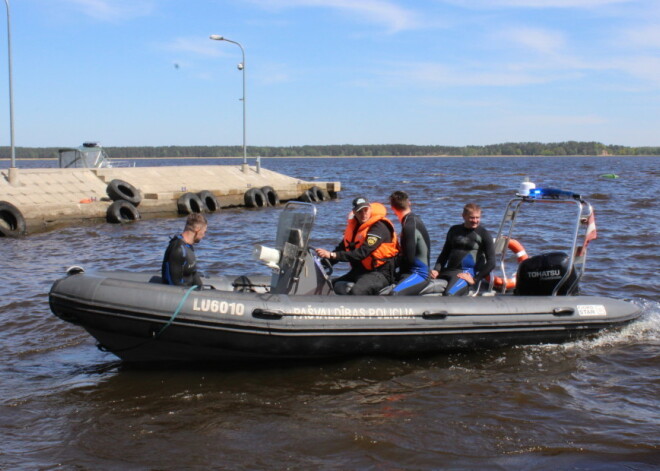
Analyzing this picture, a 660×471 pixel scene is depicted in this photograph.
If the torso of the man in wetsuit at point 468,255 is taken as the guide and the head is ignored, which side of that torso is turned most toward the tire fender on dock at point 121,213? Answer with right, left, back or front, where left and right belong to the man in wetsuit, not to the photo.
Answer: right

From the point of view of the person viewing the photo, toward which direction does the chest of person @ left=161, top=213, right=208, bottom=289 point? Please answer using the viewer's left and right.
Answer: facing to the right of the viewer

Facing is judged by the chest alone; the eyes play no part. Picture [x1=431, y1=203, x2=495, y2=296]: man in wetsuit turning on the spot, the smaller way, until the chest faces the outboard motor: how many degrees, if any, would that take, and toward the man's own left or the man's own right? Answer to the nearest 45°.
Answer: approximately 135° to the man's own left

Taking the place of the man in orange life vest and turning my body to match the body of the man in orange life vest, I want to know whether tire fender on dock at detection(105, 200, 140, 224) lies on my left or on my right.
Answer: on my right

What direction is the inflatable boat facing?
to the viewer's left

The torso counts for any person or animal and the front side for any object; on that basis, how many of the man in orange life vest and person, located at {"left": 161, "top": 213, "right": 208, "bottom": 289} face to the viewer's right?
1

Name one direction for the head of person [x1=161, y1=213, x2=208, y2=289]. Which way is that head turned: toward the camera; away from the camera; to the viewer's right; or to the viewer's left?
to the viewer's right

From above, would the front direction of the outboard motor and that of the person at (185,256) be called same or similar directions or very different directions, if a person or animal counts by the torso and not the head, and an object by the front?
very different directions

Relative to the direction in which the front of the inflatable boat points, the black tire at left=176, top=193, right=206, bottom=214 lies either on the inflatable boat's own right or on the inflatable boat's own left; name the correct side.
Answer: on the inflatable boat's own right

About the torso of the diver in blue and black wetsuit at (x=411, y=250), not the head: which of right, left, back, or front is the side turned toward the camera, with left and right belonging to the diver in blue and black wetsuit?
left

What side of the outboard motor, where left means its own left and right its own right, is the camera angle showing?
left
